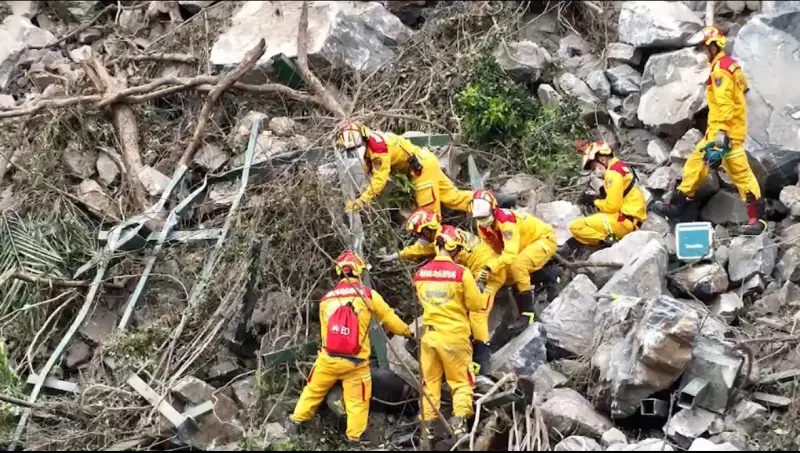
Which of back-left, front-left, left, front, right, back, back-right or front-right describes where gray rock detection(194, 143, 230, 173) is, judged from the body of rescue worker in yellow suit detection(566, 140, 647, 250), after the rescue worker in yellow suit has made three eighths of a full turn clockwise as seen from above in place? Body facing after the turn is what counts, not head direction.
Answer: back-left

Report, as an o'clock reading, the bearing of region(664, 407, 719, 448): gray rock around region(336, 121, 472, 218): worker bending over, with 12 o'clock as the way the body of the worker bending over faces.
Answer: The gray rock is roughly at 8 o'clock from the worker bending over.

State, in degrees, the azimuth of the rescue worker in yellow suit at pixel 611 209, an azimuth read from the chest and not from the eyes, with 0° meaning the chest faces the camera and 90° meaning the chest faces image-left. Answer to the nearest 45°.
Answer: approximately 90°

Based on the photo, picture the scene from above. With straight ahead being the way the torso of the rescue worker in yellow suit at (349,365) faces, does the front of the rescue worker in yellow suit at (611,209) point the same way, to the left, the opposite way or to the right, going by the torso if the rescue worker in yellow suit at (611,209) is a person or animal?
to the left

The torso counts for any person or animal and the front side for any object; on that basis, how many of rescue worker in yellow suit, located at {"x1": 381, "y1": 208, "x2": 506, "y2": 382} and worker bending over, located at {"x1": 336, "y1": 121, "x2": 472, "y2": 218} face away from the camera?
0

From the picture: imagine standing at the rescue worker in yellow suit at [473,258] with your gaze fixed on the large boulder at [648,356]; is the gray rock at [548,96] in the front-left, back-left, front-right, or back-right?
back-left

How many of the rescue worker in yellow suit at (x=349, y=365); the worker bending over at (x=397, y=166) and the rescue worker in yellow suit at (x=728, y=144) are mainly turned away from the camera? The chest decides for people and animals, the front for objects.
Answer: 1

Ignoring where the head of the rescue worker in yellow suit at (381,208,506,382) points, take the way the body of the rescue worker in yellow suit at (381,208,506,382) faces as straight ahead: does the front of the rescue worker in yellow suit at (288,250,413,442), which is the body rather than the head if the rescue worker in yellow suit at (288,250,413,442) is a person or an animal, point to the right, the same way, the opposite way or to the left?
to the right

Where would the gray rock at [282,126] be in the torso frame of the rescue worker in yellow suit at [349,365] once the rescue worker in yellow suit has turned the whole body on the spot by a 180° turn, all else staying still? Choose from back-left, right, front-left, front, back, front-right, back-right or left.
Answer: back

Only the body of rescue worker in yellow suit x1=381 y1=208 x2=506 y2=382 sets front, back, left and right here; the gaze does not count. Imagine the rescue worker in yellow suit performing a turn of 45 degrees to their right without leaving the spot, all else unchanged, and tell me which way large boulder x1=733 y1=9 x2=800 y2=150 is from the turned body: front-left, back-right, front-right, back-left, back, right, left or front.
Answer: right

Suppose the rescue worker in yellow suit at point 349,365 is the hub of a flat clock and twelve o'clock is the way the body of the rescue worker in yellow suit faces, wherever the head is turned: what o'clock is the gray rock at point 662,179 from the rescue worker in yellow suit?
The gray rock is roughly at 2 o'clock from the rescue worker in yellow suit.

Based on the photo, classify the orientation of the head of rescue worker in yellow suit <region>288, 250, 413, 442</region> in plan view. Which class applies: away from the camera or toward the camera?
away from the camera

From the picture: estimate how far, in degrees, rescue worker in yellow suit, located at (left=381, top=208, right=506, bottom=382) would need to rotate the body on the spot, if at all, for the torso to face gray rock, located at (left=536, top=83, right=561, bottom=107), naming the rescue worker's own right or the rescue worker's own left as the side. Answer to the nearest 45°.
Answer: approximately 90° to the rescue worker's own right

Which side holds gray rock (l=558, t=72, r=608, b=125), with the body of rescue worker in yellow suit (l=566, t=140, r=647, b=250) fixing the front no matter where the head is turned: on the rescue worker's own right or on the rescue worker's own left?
on the rescue worker's own right

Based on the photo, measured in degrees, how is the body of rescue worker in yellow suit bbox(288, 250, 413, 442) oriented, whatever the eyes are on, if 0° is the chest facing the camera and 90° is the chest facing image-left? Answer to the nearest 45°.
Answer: approximately 180°

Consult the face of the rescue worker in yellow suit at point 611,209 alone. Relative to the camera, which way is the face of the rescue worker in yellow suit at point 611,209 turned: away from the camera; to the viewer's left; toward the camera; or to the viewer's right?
to the viewer's left

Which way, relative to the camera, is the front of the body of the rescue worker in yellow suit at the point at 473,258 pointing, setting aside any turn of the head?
to the viewer's left

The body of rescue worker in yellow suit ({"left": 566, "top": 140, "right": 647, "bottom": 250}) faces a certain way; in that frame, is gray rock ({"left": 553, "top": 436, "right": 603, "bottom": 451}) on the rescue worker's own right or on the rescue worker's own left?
on the rescue worker's own left

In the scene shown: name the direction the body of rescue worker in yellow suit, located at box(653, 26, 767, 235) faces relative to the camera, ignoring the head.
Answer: to the viewer's left

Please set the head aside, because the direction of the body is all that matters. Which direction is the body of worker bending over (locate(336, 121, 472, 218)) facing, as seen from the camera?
to the viewer's left
